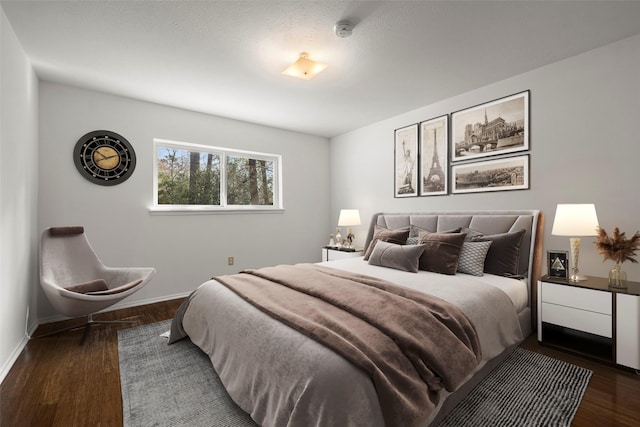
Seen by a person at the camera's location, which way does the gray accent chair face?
facing the viewer and to the right of the viewer

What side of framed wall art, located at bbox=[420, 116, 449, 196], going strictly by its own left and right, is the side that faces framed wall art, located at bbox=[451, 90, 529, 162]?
left

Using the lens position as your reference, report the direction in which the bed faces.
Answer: facing the viewer and to the left of the viewer

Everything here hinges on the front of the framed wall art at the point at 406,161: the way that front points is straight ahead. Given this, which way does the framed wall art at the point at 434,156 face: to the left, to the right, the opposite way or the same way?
the same way

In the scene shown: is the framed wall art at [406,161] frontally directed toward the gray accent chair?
yes

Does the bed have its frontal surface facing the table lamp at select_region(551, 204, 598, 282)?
no

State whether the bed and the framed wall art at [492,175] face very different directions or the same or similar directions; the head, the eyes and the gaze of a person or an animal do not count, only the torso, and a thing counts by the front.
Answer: same or similar directions

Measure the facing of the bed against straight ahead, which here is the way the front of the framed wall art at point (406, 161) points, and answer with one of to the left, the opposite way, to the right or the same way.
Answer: the same way

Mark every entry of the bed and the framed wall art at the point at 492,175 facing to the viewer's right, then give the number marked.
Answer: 0

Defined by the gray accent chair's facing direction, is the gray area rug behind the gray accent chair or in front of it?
in front

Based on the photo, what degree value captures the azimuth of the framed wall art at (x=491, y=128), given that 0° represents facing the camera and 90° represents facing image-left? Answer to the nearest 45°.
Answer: approximately 45°

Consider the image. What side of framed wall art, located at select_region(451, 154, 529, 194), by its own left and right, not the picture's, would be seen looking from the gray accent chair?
front

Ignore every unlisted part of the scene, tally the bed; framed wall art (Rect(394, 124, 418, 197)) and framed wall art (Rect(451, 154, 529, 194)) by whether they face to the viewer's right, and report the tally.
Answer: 0

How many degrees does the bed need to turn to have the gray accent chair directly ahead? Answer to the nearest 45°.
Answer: approximately 45° to its right
